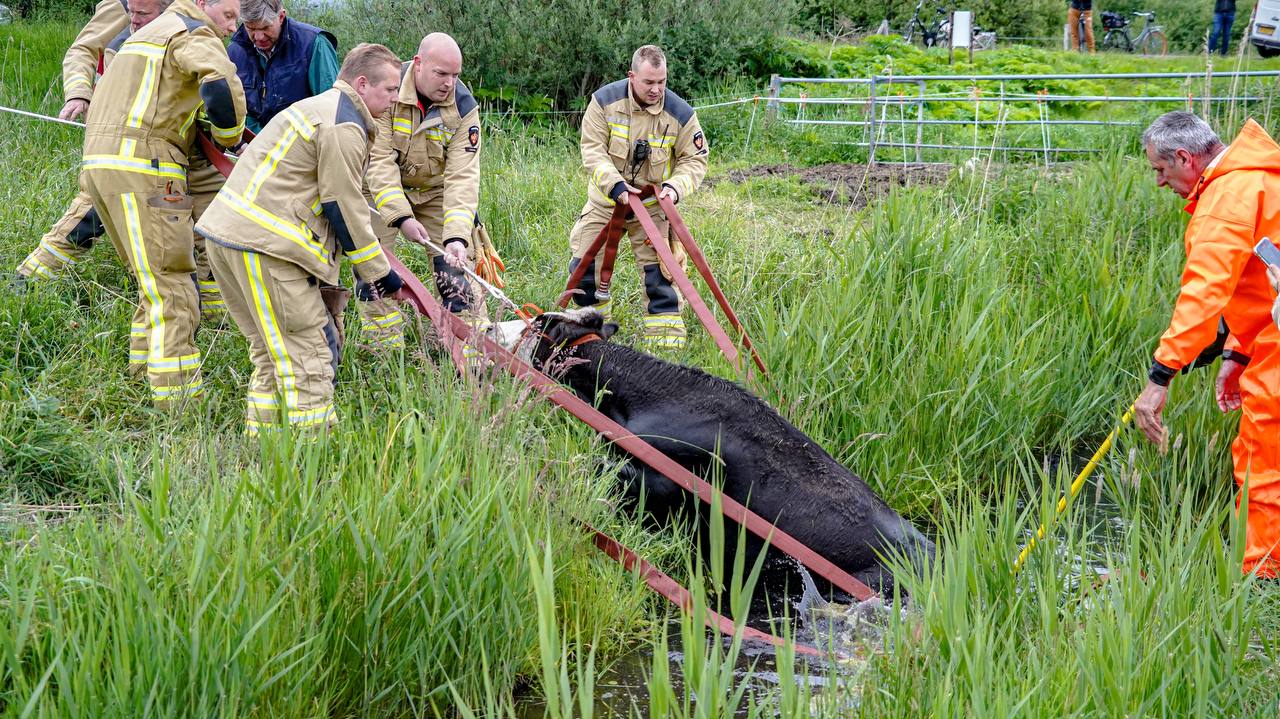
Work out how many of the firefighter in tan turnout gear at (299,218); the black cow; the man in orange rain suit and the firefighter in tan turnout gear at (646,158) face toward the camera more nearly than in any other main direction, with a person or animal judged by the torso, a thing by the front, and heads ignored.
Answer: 1

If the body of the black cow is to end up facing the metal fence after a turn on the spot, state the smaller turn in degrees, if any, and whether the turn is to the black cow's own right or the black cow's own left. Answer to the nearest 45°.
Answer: approximately 45° to the black cow's own right

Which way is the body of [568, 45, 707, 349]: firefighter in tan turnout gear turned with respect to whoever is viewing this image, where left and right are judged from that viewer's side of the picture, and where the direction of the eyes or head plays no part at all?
facing the viewer

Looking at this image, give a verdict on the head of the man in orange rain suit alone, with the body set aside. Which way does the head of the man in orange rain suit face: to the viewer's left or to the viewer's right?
to the viewer's left

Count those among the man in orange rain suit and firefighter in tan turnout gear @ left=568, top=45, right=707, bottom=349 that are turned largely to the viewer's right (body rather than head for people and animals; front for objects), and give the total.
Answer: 0

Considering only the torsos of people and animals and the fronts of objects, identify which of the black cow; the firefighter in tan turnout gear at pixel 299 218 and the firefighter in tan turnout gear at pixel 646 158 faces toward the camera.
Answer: the firefighter in tan turnout gear at pixel 646 158

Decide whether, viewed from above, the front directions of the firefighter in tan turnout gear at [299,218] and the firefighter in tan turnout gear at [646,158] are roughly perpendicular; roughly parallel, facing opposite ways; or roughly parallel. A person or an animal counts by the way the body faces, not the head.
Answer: roughly perpendicular

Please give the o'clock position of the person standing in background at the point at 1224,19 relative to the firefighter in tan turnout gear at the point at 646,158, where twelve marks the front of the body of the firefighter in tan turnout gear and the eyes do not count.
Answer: The person standing in background is roughly at 7 o'clock from the firefighter in tan turnout gear.

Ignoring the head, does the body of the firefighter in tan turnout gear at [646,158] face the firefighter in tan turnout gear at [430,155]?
no

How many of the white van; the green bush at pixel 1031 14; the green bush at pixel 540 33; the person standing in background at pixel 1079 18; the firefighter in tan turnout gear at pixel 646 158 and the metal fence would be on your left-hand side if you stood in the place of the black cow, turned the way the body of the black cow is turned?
0

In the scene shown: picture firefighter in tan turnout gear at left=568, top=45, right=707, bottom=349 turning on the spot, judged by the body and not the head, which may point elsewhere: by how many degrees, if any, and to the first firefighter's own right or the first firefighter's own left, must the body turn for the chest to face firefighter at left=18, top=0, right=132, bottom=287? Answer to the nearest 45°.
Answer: approximately 90° to the first firefighter's own right

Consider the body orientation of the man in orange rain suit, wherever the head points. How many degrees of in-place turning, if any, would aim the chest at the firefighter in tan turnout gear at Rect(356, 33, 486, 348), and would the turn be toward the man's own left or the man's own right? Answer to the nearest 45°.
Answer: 0° — they already face them

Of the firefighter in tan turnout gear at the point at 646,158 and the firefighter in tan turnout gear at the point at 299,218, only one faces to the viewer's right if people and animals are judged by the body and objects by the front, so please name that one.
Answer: the firefighter in tan turnout gear at the point at 299,218

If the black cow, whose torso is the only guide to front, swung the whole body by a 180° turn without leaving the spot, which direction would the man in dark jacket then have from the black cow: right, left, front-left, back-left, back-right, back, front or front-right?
back

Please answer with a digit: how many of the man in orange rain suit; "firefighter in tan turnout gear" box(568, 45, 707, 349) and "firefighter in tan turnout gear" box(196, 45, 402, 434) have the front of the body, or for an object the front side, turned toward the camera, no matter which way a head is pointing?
1

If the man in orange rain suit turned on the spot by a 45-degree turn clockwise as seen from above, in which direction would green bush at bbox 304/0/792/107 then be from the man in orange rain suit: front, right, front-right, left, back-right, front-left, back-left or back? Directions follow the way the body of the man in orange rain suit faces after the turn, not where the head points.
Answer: front

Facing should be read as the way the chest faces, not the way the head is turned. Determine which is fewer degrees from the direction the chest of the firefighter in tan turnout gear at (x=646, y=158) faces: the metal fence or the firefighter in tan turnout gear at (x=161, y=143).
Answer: the firefighter in tan turnout gear

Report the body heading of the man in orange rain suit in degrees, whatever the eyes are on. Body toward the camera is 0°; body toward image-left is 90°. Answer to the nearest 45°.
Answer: approximately 90°

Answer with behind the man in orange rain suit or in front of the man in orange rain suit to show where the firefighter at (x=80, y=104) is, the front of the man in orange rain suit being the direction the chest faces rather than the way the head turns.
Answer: in front
